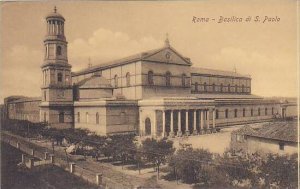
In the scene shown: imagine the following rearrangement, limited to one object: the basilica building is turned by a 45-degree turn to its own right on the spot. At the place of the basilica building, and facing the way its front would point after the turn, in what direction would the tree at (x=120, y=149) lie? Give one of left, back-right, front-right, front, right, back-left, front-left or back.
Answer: front

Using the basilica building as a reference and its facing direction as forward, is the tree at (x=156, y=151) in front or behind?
in front

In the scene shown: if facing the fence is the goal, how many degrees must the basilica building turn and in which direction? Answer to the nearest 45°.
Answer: approximately 45° to its right

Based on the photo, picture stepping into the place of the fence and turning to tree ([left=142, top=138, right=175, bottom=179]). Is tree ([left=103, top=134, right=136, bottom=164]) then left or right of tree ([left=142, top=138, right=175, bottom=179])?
left

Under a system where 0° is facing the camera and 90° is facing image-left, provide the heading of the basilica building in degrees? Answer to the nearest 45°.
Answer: approximately 315°
